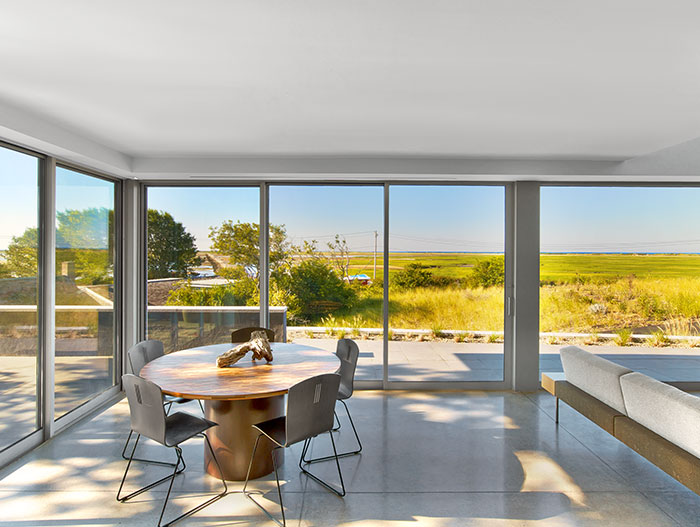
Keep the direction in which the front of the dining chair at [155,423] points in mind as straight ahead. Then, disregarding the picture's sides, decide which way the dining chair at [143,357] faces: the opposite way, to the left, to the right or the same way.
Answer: to the right

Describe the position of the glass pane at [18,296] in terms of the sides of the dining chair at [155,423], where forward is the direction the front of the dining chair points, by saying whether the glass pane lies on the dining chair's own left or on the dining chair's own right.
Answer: on the dining chair's own left

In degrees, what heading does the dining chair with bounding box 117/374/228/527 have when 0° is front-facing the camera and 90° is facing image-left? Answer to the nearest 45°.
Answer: approximately 225°

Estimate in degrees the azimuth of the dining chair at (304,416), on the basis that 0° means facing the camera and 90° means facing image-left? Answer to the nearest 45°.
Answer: approximately 135°

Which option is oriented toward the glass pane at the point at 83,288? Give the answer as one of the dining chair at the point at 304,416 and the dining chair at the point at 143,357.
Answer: the dining chair at the point at 304,416

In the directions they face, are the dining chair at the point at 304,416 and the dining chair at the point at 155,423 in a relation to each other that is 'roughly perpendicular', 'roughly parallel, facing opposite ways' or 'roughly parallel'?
roughly perpendicular

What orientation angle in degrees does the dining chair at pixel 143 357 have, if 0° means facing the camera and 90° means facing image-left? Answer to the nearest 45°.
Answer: approximately 315°

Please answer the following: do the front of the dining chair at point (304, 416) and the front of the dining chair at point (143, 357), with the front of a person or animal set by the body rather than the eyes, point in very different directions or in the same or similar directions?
very different directions

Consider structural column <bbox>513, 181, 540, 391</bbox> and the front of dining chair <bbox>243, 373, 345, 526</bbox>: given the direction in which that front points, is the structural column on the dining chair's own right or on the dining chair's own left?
on the dining chair's own right
